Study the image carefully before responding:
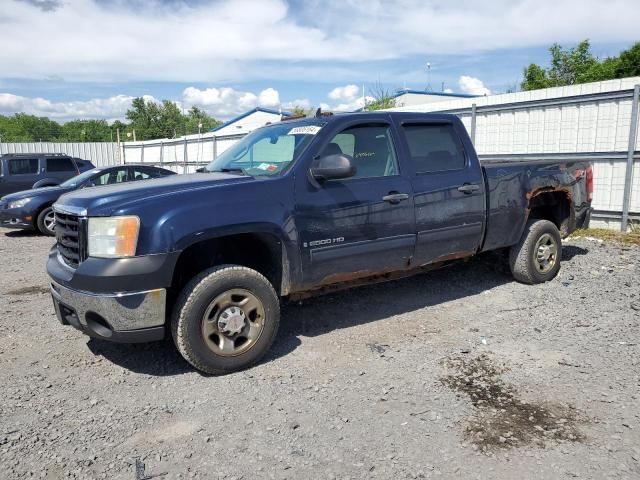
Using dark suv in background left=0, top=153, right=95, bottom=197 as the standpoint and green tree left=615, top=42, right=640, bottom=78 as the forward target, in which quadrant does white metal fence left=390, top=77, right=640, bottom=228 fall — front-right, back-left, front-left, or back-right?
front-right

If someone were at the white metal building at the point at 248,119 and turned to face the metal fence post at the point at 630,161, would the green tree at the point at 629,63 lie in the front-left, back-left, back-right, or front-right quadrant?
front-left

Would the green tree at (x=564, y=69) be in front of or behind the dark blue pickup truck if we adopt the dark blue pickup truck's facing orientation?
behind

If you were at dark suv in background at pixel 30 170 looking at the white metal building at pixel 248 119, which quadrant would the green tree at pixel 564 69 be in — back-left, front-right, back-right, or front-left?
front-right

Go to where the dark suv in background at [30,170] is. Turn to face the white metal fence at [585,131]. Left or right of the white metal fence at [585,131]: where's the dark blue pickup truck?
right

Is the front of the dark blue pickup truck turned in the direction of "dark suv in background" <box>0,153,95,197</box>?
no

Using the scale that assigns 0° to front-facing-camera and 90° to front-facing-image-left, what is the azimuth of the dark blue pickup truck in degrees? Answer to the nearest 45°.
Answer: approximately 45°

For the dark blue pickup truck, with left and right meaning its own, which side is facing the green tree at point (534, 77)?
back

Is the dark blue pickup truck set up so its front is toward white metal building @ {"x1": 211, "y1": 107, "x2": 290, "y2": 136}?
no

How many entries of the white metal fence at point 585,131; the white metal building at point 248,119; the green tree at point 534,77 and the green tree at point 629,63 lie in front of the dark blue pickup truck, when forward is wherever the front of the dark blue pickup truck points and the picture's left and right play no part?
0

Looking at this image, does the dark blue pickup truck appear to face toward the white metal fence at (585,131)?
no

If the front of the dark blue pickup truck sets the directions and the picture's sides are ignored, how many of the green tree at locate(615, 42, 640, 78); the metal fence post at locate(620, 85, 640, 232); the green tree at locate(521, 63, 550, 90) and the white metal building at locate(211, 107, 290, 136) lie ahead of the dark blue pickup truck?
0
